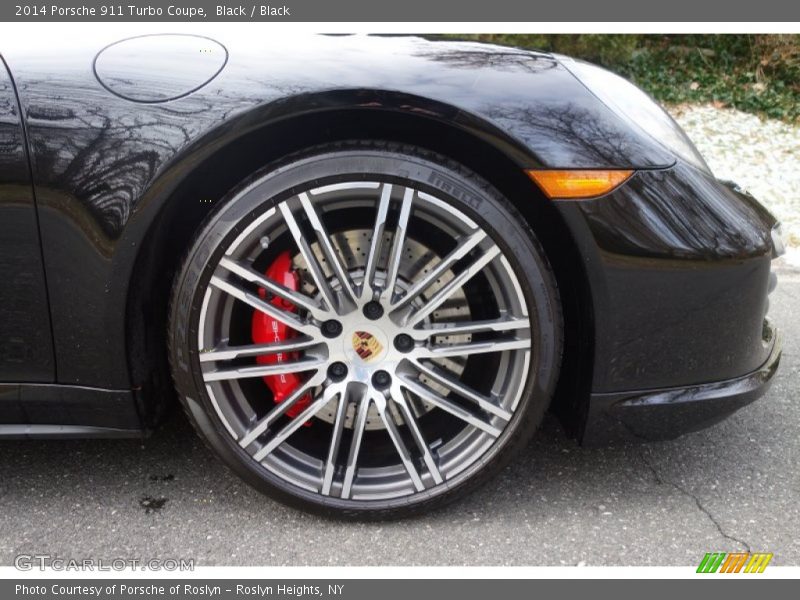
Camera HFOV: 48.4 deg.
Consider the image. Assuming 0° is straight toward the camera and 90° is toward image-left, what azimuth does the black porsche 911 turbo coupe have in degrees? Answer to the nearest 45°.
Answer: approximately 270°
